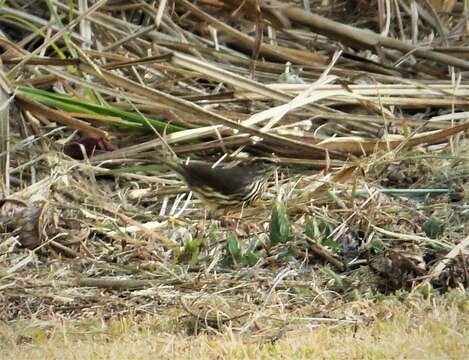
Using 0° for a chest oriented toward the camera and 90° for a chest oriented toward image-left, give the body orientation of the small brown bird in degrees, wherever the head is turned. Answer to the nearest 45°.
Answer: approximately 270°
